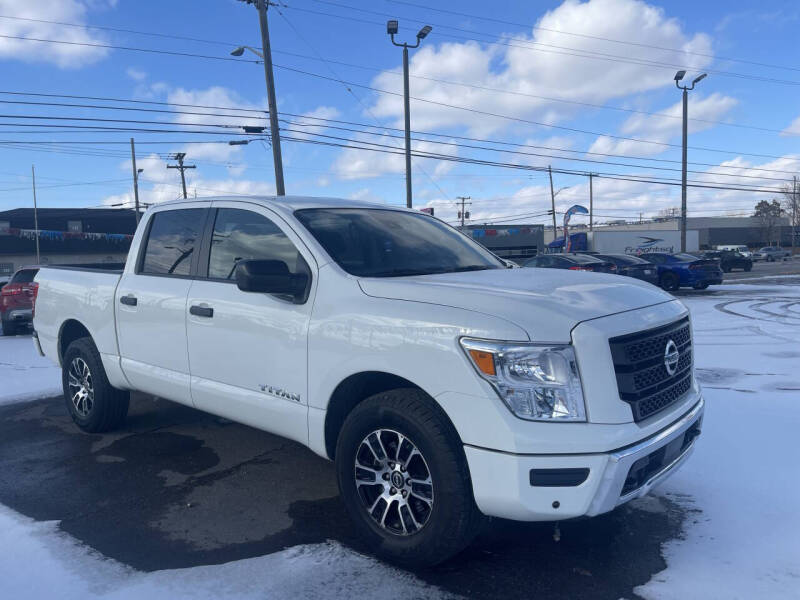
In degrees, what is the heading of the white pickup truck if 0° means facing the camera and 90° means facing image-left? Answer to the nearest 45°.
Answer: approximately 315°

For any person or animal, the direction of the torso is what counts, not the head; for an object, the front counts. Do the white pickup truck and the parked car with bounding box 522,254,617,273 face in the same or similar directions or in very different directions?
very different directions

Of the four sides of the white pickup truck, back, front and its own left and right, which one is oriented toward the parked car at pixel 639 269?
left

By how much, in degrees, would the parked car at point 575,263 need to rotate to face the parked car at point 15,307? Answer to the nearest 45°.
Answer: approximately 90° to its left

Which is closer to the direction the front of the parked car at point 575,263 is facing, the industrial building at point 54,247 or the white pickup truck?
the industrial building

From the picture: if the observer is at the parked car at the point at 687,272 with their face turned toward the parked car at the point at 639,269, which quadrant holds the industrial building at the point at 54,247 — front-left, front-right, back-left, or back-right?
front-right

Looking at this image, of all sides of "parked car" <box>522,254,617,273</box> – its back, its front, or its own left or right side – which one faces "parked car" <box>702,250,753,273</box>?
right

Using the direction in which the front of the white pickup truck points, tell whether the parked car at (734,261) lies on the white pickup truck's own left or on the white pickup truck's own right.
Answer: on the white pickup truck's own left

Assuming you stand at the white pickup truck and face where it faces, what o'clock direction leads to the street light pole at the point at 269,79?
The street light pole is roughly at 7 o'clock from the white pickup truck.

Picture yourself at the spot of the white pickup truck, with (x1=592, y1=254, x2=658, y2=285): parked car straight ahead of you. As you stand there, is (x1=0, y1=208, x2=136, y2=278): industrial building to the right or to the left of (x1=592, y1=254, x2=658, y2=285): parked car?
left

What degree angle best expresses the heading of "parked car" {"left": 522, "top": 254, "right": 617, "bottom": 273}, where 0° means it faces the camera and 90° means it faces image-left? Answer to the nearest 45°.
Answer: approximately 135°

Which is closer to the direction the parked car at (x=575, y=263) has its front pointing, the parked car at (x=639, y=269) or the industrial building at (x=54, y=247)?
the industrial building

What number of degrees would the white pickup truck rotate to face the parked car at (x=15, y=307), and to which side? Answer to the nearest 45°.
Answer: approximately 180°

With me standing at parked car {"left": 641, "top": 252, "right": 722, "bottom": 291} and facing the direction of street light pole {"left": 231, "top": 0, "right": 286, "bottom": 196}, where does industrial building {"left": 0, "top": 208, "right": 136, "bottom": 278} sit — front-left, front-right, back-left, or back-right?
front-right
